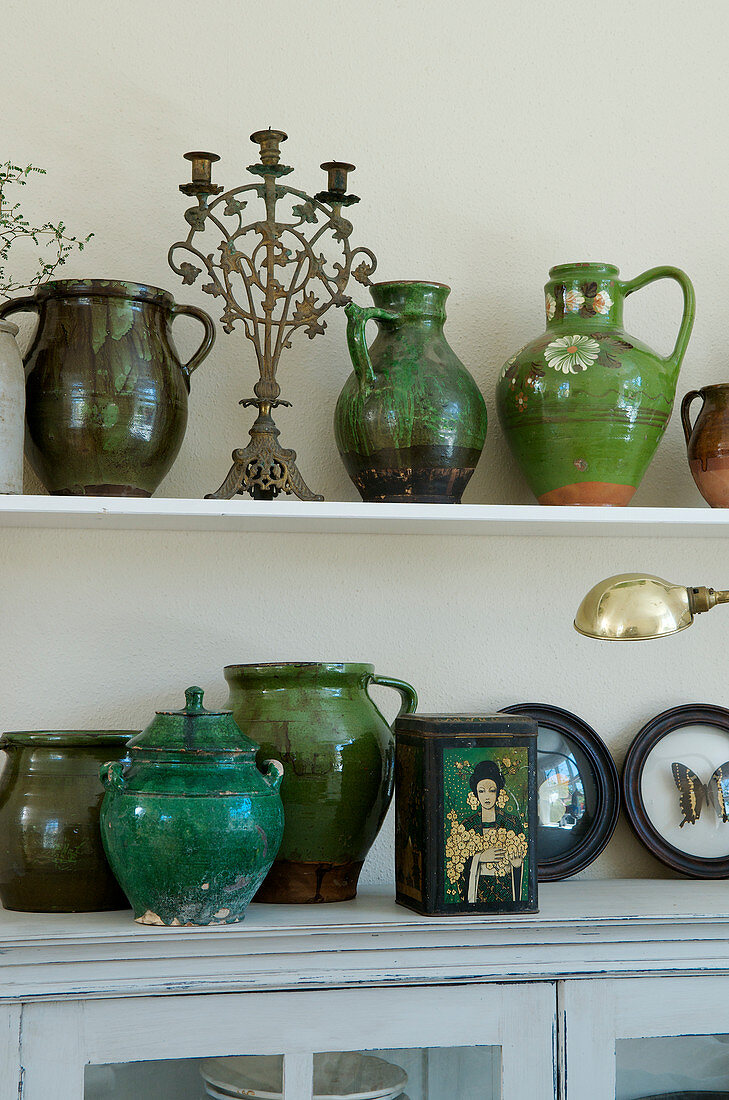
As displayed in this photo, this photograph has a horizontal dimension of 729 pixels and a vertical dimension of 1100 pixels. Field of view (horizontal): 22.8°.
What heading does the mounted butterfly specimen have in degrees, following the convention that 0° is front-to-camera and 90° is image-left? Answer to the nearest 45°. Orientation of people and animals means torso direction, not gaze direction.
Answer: approximately 0°

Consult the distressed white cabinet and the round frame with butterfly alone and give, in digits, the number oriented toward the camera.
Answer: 2

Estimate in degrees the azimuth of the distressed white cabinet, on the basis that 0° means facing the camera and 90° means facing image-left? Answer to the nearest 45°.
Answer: approximately 0°

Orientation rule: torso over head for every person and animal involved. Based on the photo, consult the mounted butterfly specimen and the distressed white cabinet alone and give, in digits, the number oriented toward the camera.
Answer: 2

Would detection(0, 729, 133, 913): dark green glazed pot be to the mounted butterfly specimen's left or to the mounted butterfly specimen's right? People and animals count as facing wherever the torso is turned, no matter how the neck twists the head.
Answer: on its right

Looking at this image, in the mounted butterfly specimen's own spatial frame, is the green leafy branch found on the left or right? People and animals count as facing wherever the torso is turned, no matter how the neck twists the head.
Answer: on its right
